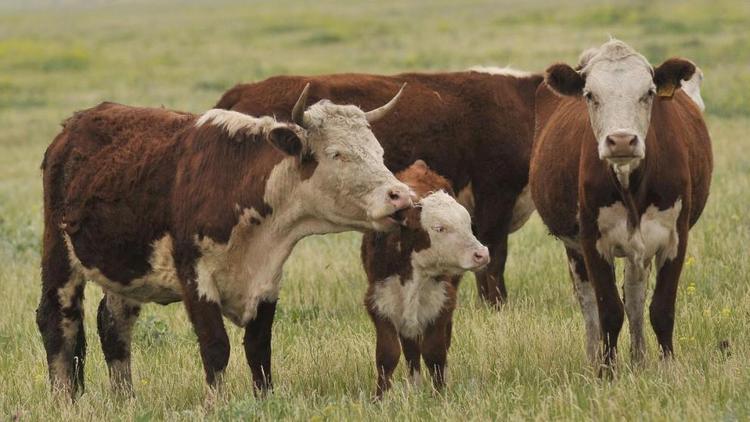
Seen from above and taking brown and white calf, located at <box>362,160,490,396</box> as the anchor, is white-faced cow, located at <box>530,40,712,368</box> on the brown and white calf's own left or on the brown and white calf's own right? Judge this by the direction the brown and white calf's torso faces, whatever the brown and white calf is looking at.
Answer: on the brown and white calf's own left

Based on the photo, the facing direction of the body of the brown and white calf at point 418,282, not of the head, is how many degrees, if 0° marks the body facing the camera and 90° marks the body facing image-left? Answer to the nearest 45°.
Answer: approximately 0°

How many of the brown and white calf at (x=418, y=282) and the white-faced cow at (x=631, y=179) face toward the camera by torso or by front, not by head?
2

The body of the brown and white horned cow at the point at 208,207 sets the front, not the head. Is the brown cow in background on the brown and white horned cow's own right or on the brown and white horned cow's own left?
on the brown and white horned cow's own left

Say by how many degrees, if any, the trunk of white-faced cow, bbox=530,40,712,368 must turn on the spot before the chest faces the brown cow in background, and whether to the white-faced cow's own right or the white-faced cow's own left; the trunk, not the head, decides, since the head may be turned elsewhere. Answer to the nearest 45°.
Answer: approximately 135° to the white-faced cow's own right

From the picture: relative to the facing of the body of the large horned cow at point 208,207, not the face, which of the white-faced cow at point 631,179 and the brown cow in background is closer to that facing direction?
the white-faced cow

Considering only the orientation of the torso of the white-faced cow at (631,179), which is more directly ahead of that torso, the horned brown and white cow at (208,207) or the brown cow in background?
the horned brown and white cow

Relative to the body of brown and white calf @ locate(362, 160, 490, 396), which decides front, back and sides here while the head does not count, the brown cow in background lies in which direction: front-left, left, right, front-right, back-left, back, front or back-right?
back

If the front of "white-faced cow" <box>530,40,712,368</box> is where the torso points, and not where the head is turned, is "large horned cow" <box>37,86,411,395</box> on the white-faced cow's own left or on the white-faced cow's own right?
on the white-faced cow's own right

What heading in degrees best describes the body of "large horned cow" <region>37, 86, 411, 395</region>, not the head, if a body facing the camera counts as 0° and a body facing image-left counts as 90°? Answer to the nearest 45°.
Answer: approximately 315°

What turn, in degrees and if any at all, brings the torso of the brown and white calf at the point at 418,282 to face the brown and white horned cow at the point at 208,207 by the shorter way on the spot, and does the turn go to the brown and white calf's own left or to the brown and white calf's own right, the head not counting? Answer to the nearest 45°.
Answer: approximately 90° to the brown and white calf's own right
